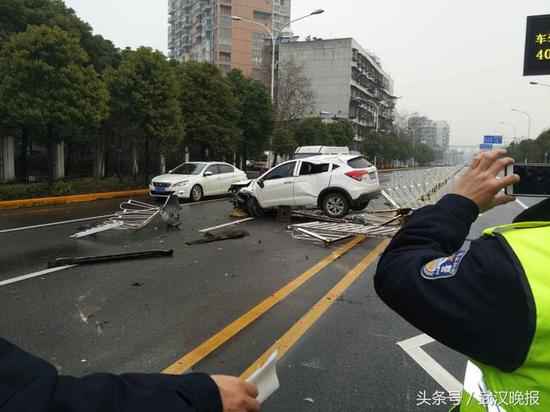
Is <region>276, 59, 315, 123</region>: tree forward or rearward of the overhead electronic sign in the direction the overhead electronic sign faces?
rearward

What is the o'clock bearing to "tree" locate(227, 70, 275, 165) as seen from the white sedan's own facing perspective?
The tree is roughly at 5 o'clock from the white sedan.

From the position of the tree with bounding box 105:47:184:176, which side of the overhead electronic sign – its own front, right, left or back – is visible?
right

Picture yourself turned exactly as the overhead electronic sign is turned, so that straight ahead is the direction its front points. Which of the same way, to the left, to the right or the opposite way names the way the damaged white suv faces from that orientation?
to the right

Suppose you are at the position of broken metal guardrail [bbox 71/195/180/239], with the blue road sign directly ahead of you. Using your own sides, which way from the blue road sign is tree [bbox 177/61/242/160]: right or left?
left

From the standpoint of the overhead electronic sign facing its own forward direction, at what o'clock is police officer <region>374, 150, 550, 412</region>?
The police officer is roughly at 12 o'clock from the overhead electronic sign.

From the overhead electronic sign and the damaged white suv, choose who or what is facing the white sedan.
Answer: the damaged white suv

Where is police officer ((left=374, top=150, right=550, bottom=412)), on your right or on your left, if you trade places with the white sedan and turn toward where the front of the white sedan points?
on your left

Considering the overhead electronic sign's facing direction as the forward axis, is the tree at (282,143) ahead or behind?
behind

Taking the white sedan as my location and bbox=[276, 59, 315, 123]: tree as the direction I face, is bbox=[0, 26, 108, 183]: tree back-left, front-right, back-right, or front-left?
front-left

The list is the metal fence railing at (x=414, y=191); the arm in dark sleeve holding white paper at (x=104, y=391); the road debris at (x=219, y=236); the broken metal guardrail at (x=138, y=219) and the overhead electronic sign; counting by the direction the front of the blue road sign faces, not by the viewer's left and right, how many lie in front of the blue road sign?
5

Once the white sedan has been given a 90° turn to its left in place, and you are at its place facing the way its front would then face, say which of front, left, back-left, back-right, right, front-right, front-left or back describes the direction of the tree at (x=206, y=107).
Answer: back-left

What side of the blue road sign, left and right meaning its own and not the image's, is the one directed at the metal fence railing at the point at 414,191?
front

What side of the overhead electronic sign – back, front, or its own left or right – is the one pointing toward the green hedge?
right

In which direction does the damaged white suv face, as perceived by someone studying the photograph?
facing away from the viewer and to the left of the viewer
